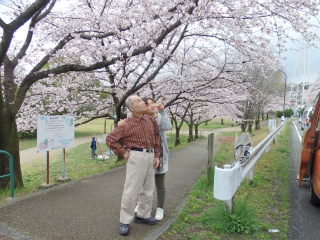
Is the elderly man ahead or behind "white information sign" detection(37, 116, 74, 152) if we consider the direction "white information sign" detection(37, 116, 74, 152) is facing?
ahead

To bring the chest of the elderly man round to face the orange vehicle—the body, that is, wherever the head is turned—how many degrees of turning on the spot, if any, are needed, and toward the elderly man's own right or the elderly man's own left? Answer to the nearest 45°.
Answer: approximately 45° to the elderly man's own left

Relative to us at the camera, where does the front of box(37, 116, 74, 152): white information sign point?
facing the viewer and to the right of the viewer

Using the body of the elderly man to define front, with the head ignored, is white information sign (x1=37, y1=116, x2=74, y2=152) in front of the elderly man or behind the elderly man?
behind

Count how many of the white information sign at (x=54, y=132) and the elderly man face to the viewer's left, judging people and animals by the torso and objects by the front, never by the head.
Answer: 0

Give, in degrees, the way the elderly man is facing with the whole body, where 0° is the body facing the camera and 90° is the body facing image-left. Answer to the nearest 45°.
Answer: approximately 315°
